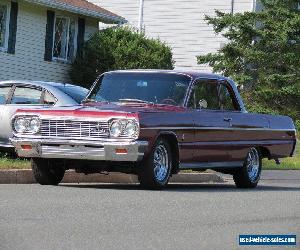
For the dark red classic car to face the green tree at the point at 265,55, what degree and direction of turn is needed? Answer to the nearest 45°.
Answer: approximately 135° to its right

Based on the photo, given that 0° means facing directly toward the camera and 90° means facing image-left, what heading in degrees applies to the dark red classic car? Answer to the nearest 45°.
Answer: approximately 45°

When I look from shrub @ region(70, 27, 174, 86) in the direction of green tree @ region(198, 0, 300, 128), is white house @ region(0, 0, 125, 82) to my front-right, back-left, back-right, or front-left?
back-left

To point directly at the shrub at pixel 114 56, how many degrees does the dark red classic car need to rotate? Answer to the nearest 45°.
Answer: approximately 135° to its right

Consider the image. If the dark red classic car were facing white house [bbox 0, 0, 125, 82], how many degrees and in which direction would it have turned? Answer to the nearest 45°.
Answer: approximately 135° to its right
